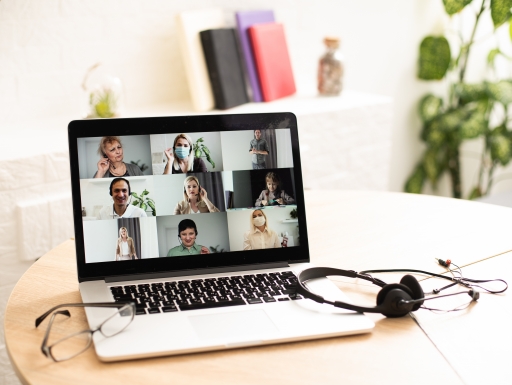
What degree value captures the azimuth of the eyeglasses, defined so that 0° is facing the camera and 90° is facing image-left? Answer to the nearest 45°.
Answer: approximately 315°

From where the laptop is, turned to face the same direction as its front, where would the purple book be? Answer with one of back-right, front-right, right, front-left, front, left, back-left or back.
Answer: back

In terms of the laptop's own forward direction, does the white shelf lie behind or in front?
behind

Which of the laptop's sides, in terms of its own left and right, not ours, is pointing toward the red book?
back

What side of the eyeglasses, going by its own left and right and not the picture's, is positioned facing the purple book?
left

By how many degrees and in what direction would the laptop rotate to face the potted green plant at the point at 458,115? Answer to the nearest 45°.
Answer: approximately 135° to its left

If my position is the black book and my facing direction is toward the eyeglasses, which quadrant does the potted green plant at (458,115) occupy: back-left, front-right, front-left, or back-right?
back-left

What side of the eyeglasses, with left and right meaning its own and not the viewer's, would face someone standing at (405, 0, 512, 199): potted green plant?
left
